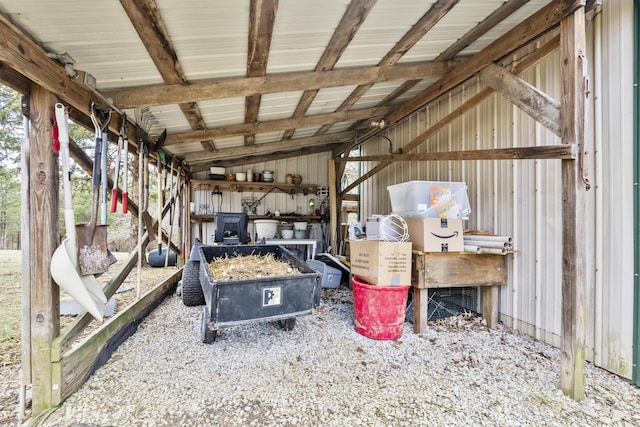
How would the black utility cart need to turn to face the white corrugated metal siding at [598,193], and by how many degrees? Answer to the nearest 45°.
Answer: approximately 90° to its right

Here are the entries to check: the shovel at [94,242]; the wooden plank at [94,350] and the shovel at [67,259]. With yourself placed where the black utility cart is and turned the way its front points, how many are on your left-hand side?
3

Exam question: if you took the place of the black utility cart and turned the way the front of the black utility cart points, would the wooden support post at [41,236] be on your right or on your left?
on your left

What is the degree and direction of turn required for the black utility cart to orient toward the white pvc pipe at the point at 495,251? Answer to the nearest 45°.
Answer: approximately 90° to its right

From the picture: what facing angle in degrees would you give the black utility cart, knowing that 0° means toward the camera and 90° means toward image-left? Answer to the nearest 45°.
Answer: approximately 180°

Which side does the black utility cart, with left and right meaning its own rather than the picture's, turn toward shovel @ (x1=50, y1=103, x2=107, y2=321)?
left

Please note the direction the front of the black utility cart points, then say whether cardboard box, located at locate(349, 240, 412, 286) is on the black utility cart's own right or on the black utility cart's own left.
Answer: on the black utility cart's own right
